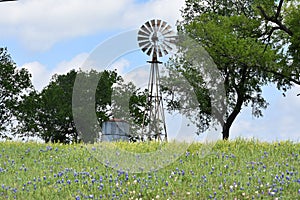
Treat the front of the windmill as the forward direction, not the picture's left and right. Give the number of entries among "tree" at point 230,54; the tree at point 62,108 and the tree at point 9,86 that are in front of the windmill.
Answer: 0

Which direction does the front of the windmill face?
toward the camera

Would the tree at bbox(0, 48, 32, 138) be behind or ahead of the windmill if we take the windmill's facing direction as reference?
behind

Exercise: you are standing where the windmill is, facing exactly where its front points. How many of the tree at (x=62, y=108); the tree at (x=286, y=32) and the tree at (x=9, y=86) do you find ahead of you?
0

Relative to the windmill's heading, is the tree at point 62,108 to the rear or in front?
to the rear

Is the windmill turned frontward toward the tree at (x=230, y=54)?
no

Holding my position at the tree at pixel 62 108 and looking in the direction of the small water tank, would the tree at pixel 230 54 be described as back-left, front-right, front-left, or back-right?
front-left
